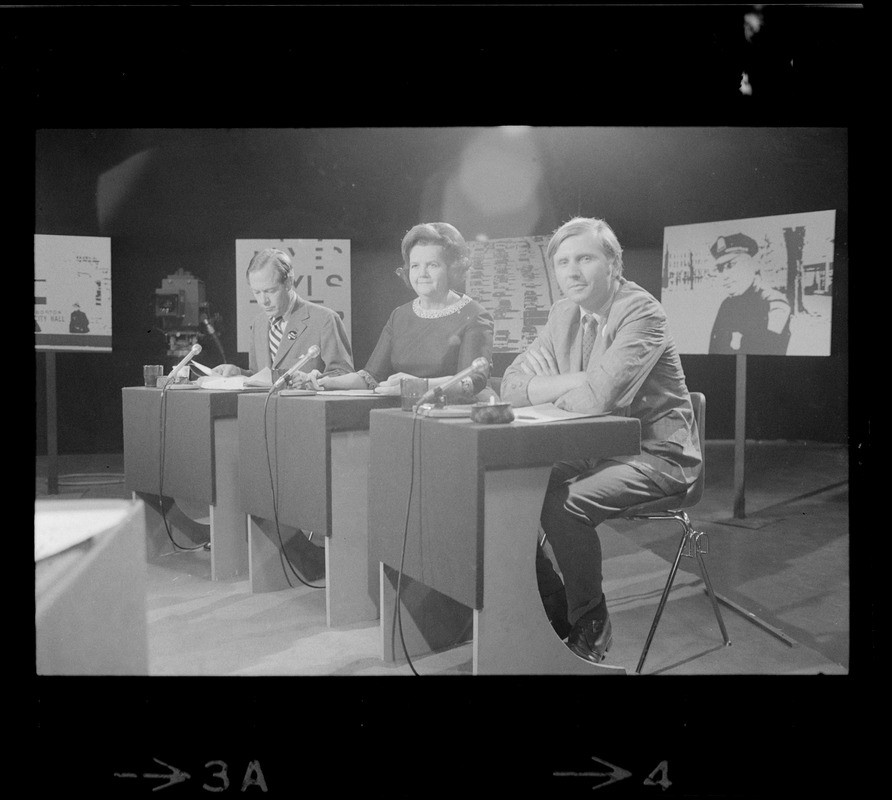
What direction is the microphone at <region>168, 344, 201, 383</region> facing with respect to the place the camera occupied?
facing to the right of the viewer

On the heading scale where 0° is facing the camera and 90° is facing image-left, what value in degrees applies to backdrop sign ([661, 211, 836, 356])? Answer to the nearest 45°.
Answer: approximately 45°

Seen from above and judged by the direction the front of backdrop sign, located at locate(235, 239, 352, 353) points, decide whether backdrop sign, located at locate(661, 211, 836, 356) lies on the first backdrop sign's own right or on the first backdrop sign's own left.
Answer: on the first backdrop sign's own left

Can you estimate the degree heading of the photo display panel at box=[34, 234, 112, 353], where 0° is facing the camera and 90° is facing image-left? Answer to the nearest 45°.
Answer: approximately 0°

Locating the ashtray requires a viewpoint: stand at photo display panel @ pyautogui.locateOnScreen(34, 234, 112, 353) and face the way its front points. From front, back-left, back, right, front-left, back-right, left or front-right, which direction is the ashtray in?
front-left
